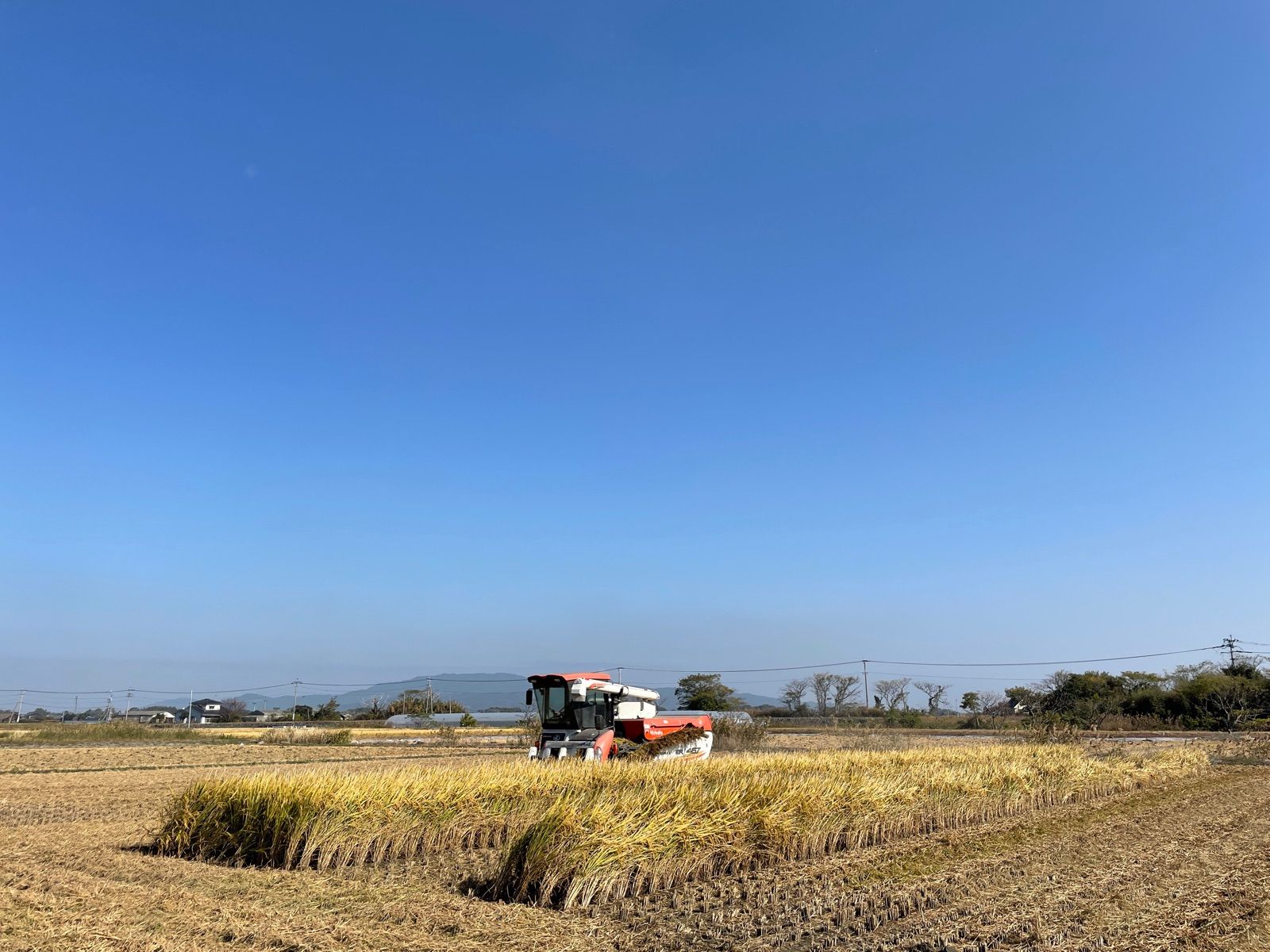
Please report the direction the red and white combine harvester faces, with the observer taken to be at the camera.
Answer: facing the viewer and to the left of the viewer
